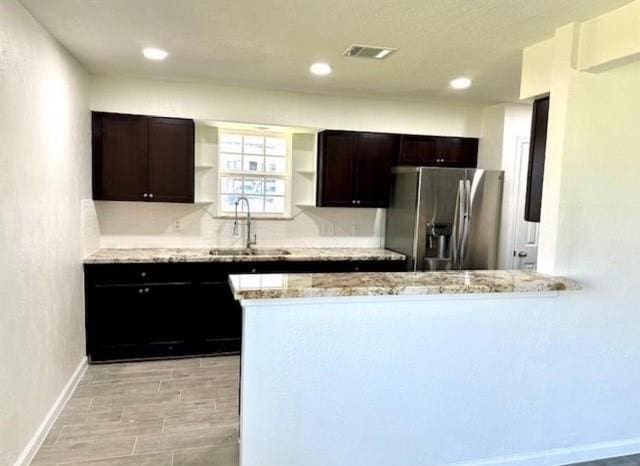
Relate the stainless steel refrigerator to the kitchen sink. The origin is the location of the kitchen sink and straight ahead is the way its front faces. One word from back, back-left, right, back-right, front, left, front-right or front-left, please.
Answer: left

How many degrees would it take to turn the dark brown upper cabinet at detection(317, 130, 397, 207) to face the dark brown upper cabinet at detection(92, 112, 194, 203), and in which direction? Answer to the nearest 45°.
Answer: approximately 90° to its right

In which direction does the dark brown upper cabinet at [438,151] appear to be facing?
toward the camera

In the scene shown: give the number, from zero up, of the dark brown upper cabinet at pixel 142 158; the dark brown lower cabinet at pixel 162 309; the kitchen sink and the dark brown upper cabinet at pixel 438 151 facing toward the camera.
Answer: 4

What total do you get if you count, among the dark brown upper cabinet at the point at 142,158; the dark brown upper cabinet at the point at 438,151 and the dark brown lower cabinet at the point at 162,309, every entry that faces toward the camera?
3

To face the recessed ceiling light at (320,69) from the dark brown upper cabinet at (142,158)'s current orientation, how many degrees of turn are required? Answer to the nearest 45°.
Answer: approximately 45° to its left

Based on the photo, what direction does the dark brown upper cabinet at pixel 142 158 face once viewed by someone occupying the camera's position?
facing the viewer

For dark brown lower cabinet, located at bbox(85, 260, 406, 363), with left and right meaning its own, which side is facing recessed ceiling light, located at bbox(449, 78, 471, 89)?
left

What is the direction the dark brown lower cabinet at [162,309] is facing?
toward the camera

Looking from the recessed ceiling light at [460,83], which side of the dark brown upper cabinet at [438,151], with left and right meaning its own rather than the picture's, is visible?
front

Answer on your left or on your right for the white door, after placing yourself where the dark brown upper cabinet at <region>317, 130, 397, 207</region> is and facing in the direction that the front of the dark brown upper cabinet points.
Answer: on your left

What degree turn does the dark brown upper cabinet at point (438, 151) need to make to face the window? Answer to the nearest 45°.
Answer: approximately 90° to its right
